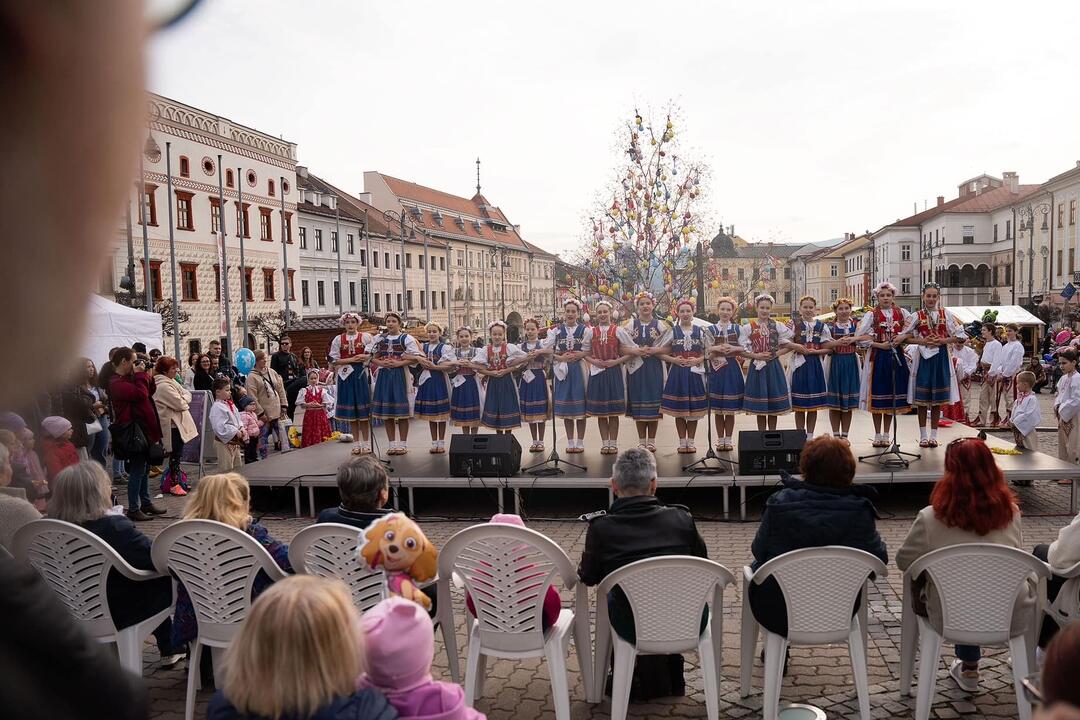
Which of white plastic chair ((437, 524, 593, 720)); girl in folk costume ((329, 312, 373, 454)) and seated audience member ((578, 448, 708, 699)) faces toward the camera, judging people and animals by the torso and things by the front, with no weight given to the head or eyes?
the girl in folk costume

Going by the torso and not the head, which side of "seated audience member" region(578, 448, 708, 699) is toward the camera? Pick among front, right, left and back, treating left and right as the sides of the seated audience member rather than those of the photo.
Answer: back

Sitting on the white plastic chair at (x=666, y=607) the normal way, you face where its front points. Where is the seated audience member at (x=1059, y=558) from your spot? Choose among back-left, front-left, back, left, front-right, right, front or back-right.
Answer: right

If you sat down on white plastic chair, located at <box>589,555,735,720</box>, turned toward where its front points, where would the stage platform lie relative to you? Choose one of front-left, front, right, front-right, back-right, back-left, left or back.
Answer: front

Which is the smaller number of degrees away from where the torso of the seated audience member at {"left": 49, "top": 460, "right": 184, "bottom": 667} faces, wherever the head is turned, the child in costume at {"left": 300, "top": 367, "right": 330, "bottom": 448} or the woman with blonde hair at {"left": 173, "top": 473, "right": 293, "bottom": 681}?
the child in costume

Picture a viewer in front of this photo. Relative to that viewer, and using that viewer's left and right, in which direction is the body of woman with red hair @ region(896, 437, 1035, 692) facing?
facing away from the viewer

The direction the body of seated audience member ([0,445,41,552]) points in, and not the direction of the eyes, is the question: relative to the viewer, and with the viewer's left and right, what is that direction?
facing away from the viewer and to the right of the viewer

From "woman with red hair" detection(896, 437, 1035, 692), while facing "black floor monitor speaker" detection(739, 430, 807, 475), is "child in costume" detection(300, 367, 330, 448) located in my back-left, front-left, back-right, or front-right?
front-left

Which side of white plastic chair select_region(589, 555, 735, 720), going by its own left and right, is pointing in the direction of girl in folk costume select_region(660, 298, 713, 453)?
front

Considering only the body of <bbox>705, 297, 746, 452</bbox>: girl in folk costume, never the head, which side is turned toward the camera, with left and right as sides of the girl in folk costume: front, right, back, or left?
front

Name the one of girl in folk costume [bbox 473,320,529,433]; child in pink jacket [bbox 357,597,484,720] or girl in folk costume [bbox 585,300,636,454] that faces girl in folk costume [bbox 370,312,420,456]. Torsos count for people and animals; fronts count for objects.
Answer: the child in pink jacket

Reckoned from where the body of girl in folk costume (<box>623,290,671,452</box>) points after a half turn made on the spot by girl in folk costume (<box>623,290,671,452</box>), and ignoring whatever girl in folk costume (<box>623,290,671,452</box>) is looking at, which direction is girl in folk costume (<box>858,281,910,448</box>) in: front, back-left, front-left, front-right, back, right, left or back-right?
right

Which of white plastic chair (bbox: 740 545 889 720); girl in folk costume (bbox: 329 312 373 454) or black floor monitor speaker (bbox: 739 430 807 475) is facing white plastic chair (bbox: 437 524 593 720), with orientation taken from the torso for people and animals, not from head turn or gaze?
the girl in folk costume

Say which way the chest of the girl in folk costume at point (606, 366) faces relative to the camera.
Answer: toward the camera

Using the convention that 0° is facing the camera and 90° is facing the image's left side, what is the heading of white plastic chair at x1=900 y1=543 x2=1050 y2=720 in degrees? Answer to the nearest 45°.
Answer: approximately 180°

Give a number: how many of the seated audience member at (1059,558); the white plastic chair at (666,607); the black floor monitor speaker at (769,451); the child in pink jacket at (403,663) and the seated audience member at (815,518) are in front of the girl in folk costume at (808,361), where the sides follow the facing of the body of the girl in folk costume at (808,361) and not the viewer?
5

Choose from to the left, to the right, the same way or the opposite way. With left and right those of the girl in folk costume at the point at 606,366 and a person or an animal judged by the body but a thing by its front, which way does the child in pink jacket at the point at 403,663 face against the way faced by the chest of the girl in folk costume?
the opposite way

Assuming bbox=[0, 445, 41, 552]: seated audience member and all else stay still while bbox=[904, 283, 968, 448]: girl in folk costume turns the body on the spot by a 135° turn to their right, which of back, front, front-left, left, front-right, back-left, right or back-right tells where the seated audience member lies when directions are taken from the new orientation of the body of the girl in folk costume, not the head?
left

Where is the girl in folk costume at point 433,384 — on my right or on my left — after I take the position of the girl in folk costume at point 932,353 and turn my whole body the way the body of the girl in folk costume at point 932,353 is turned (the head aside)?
on my right

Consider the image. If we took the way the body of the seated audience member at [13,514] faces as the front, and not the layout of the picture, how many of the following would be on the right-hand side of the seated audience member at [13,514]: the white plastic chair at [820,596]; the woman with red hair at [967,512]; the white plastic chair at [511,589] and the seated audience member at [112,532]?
4

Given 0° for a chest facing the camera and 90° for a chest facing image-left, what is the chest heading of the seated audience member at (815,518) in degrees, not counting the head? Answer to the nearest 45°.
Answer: approximately 180°

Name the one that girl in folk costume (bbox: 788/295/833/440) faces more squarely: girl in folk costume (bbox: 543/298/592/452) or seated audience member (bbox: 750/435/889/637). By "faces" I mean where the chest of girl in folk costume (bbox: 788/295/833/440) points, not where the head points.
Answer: the seated audience member
